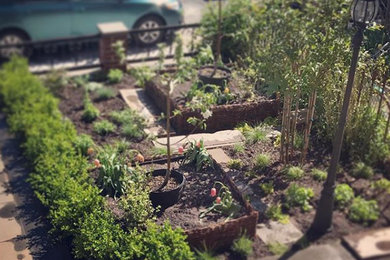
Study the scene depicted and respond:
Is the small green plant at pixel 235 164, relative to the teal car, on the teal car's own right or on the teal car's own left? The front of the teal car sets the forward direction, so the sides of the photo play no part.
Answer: on the teal car's own right

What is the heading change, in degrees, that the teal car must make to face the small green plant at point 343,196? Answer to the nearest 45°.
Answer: approximately 45° to its right

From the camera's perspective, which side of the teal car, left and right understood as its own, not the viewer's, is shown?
right

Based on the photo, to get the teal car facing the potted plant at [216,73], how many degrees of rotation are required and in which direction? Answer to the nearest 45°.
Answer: approximately 45° to its right

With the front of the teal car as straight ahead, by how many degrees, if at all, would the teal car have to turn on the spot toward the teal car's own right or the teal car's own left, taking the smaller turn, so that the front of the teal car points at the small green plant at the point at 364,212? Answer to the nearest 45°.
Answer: approximately 45° to the teal car's own right
